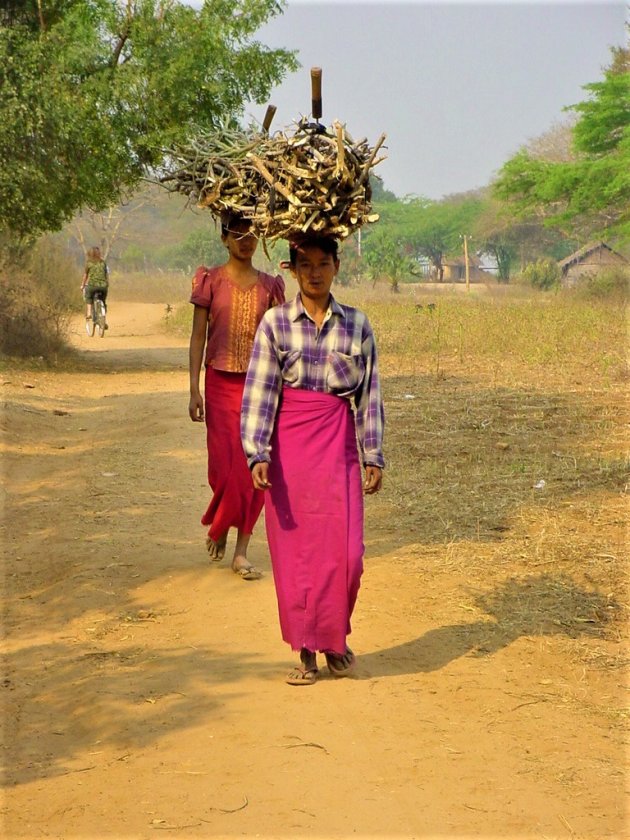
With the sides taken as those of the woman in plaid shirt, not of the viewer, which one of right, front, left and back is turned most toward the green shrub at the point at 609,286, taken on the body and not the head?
back

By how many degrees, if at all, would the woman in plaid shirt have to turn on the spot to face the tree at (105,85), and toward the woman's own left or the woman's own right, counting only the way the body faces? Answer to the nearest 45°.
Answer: approximately 180°

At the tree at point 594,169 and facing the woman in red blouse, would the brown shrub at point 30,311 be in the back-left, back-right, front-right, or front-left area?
front-right

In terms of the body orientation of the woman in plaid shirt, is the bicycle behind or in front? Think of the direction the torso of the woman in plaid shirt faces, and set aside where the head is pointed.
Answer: behind

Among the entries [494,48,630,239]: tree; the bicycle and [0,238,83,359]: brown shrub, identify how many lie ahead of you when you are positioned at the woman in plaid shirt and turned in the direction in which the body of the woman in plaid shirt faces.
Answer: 0

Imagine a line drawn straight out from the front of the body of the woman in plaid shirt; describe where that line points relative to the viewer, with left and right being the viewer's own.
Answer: facing the viewer

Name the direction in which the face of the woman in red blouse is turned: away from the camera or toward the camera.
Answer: toward the camera

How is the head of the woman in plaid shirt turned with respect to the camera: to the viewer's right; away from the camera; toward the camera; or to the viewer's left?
toward the camera

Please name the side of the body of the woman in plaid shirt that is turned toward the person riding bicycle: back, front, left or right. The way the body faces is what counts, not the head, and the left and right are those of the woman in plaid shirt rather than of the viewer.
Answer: back

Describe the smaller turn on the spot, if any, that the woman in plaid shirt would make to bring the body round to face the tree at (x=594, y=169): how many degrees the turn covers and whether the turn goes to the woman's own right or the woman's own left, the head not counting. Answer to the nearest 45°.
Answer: approximately 180°

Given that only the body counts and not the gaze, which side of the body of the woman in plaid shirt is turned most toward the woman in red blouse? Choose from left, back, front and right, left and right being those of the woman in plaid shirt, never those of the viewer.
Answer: back

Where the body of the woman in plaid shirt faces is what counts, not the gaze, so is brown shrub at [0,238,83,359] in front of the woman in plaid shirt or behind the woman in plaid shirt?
behind
